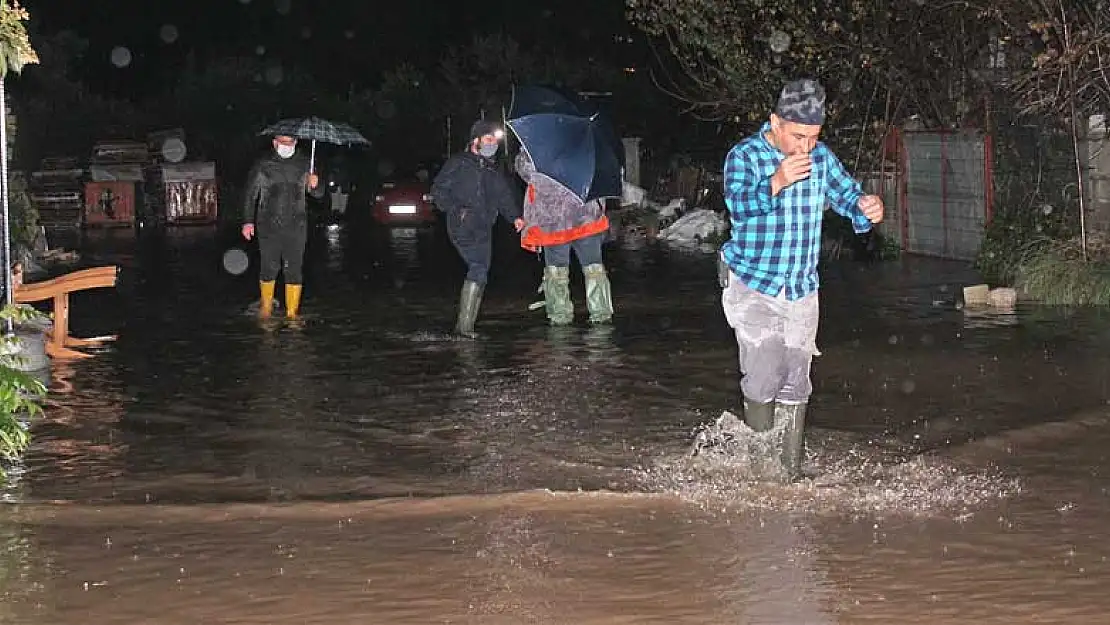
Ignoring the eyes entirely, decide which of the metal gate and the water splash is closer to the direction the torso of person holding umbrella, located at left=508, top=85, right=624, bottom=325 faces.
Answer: the metal gate

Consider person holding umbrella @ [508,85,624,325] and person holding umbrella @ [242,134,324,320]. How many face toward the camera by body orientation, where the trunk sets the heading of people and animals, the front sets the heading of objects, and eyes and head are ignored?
1

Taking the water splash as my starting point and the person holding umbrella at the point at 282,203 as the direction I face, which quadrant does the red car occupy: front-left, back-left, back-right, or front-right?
front-right

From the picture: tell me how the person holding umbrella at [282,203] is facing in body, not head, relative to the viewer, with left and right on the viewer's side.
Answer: facing the viewer

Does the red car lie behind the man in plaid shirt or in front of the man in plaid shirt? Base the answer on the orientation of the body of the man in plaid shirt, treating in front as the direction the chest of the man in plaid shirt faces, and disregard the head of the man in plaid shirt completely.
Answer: behind

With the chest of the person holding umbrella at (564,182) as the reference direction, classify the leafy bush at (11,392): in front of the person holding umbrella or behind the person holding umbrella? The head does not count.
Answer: behind

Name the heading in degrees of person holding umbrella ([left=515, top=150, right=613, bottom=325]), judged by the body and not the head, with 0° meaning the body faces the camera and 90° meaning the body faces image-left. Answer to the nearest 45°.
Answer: approximately 180°

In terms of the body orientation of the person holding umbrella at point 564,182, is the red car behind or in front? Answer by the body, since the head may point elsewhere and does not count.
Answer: in front
